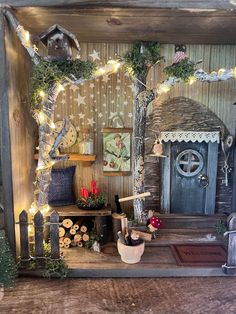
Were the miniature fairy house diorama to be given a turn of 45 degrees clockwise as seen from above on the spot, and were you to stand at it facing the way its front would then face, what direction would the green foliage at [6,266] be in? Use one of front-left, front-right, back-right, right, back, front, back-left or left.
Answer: front

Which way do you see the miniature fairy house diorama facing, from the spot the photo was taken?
facing the viewer

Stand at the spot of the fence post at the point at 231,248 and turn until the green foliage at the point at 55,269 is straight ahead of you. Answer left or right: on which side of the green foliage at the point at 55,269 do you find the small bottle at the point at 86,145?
right
